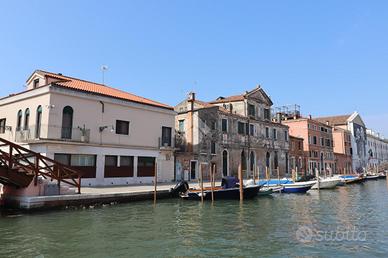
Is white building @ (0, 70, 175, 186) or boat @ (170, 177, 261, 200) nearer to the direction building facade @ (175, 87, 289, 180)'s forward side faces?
the boat

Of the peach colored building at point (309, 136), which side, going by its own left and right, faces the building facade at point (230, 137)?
right

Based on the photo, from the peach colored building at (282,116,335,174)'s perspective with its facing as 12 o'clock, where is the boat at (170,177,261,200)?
The boat is roughly at 2 o'clock from the peach colored building.

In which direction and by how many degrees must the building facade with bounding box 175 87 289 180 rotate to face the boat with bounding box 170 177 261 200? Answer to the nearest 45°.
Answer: approximately 45° to its right

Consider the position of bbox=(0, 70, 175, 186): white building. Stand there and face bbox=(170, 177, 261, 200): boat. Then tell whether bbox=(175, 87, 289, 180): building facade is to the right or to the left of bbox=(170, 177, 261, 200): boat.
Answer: left

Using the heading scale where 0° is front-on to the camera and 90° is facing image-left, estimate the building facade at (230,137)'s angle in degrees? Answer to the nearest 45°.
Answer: approximately 315°

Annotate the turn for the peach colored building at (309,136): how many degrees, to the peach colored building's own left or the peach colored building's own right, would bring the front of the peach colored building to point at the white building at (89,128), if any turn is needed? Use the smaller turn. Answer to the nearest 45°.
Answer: approximately 90° to the peach colored building's own right

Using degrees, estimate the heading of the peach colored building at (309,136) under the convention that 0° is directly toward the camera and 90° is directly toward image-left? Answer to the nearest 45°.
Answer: approximately 315°

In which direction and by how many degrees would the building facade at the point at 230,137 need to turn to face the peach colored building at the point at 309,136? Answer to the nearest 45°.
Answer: approximately 90° to its left
